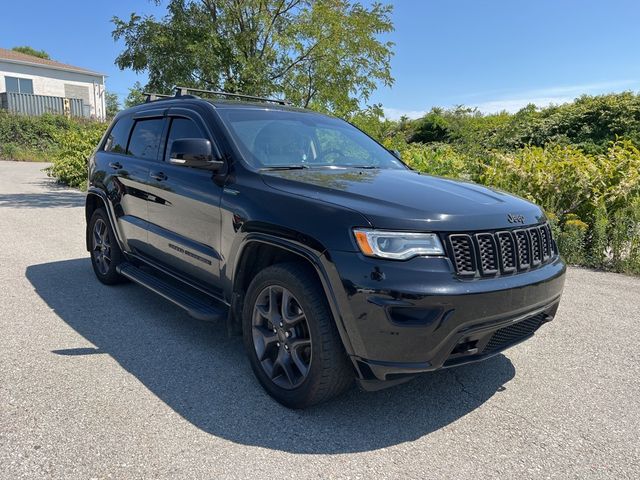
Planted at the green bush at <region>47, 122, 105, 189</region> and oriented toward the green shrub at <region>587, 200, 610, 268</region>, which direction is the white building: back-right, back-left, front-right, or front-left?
back-left

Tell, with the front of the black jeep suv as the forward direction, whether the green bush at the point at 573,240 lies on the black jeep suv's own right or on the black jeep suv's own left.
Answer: on the black jeep suv's own left

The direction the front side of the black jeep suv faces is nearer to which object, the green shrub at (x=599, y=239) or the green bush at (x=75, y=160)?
the green shrub

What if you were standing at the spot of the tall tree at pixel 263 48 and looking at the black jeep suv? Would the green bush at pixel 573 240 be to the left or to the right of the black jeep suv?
left

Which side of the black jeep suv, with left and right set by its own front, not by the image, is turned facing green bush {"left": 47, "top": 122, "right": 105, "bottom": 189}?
back

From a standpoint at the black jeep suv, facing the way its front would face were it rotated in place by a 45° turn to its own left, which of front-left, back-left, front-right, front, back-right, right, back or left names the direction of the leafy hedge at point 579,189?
front-left

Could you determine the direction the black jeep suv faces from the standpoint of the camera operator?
facing the viewer and to the right of the viewer

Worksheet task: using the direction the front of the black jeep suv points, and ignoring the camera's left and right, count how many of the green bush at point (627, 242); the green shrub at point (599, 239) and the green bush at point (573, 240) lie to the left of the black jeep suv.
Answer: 3

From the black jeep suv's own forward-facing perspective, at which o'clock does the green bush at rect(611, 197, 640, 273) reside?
The green bush is roughly at 9 o'clock from the black jeep suv.

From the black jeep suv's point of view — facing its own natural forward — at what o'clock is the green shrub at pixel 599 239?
The green shrub is roughly at 9 o'clock from the black jeep suv.

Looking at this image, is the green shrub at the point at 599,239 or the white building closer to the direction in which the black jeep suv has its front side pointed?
the green shrub

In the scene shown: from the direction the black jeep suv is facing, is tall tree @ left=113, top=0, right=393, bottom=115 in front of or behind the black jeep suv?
behind

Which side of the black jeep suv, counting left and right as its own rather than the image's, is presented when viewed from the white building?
back
